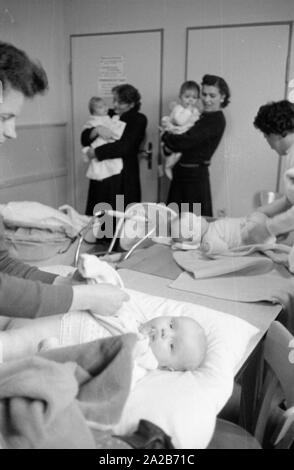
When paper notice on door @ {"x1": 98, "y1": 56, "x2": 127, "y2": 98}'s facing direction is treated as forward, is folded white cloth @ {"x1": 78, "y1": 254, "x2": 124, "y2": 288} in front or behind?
in front

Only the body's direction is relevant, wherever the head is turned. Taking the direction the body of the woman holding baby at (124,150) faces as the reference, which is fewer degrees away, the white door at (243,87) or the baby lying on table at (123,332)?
the baby lying on table

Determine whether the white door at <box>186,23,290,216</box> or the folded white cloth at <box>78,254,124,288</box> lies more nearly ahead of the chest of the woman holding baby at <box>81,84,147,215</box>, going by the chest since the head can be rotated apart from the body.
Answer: the folded white cloth

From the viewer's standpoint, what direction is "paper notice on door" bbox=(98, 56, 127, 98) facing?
toward the camera

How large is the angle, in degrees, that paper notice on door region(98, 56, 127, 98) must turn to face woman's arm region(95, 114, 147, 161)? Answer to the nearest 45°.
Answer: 0° — it already faces it

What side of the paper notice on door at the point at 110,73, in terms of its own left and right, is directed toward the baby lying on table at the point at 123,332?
front

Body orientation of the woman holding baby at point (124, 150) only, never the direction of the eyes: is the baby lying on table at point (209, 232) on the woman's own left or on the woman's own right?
on the woman's own left
